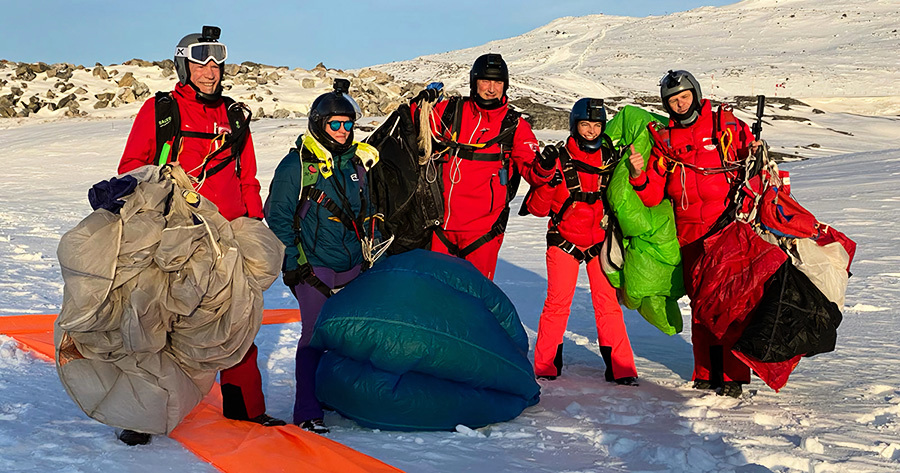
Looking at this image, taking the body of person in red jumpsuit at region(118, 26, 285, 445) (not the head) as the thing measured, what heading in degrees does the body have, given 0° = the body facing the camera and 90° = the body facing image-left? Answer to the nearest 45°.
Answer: approximately 315°

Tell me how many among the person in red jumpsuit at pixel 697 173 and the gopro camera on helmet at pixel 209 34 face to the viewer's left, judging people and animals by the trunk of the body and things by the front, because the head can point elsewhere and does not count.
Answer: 0

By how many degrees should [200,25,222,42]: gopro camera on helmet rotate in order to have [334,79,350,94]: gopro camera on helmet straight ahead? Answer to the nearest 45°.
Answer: approximately 45° to its left

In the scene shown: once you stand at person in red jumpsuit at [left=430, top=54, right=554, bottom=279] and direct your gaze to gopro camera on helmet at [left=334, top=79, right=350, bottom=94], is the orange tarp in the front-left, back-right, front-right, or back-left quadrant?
front-left

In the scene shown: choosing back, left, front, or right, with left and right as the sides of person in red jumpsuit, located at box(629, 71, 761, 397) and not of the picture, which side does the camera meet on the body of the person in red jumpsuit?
front

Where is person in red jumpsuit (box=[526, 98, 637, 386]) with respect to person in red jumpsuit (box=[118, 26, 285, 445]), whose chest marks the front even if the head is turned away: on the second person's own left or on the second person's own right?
on the second person's own left

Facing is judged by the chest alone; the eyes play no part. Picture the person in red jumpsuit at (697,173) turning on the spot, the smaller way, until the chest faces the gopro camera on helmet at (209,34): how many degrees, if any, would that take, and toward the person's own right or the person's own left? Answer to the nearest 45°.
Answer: approximately 45° to the person's own right

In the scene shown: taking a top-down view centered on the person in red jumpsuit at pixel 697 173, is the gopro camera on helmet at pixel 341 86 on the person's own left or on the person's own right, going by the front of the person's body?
on the person's own right

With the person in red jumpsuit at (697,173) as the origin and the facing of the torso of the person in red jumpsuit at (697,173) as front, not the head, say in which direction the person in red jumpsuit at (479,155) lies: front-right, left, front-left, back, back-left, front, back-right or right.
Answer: right
